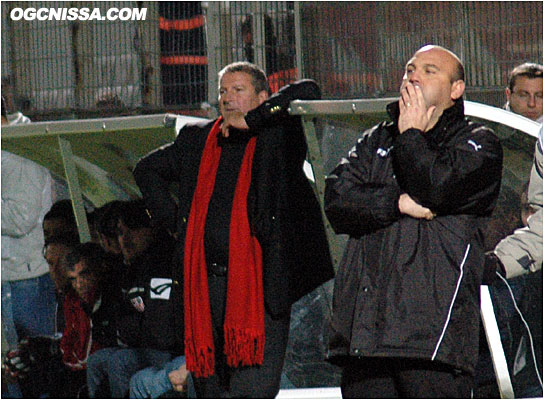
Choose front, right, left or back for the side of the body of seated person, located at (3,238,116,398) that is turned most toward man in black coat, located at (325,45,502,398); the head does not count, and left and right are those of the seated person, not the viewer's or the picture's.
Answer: left

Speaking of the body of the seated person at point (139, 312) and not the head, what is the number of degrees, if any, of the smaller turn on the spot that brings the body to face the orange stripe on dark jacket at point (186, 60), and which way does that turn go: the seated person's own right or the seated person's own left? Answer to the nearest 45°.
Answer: approximately 135° to the seated person's own right

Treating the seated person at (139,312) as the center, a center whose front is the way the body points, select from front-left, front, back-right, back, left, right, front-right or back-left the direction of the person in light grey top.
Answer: right

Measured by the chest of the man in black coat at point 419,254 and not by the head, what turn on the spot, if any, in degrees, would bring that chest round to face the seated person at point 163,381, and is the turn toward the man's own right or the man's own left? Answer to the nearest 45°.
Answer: approximately 90° to the man's own right

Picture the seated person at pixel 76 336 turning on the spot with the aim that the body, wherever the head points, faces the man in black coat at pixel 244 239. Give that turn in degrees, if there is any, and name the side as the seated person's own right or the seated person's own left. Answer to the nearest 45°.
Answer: approximately 90° to the seated person's own left
